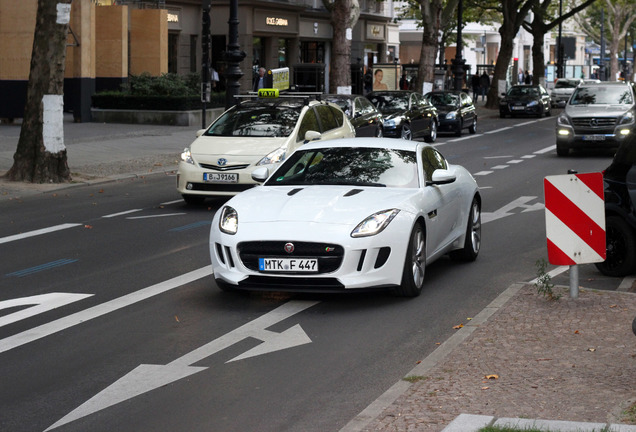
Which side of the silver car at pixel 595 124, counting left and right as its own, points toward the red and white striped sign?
front

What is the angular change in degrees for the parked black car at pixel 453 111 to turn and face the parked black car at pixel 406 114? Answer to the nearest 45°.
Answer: approximately 45° to its left

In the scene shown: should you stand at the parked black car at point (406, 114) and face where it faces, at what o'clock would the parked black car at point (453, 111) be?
the parked black car at point (453, 111) is roughly at 5 o'clock from the parked black car at point (406, 114).

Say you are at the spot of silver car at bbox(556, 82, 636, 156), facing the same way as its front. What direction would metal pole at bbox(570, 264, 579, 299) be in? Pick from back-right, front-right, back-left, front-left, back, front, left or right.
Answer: front

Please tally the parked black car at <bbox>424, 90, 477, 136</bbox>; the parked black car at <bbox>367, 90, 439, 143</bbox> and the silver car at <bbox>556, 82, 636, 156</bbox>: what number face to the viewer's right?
0

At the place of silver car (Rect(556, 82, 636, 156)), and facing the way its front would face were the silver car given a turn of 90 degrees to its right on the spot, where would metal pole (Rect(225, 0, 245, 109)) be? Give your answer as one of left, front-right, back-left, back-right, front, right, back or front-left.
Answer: front

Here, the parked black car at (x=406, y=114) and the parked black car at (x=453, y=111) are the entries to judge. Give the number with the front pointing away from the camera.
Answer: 0

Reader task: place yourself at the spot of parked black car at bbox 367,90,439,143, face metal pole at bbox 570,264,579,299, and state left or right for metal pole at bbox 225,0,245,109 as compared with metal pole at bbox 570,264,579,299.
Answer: right

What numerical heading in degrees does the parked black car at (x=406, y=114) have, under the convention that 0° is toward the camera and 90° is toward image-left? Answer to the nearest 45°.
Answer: approximately 45°

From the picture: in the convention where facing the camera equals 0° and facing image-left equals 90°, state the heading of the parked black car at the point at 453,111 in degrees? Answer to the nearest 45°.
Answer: approximately 45°

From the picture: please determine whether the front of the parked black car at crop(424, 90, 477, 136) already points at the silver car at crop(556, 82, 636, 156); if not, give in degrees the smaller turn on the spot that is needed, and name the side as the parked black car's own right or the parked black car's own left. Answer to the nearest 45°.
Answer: approximately 45° to the parked black car's own left

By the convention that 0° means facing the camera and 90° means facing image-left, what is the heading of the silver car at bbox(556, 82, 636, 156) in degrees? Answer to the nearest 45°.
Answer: approximately 0°

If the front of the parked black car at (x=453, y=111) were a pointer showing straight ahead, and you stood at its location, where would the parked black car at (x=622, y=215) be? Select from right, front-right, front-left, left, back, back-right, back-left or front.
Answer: front-left

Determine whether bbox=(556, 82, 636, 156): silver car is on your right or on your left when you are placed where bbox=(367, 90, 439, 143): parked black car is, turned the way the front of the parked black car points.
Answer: on your left
